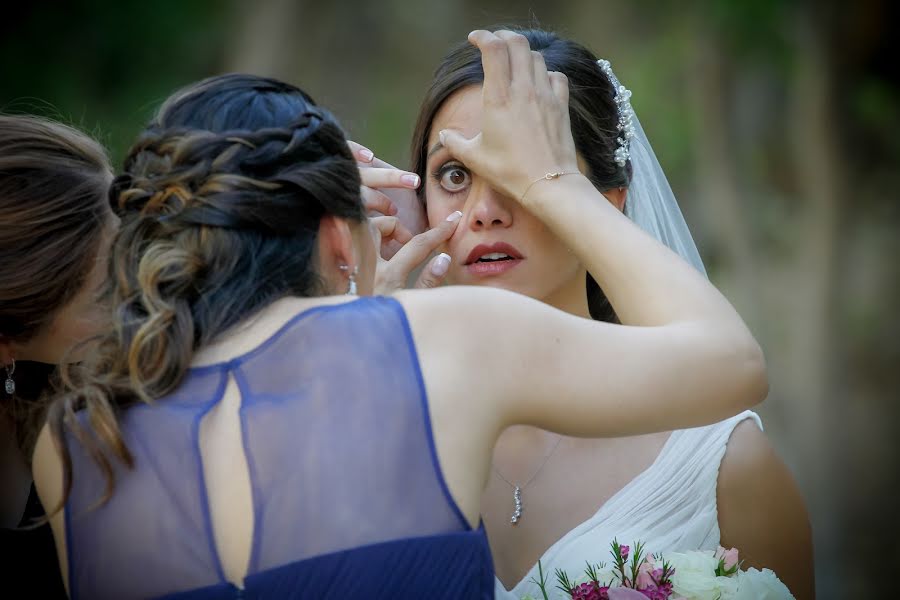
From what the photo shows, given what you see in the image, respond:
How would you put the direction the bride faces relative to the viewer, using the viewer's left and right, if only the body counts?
facing the viewer and to the left of the viewer

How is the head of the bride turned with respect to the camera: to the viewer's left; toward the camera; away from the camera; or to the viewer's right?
toward the camera

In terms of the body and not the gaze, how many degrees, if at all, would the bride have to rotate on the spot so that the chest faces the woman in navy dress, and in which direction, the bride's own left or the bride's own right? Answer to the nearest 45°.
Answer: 0° — they already face them
